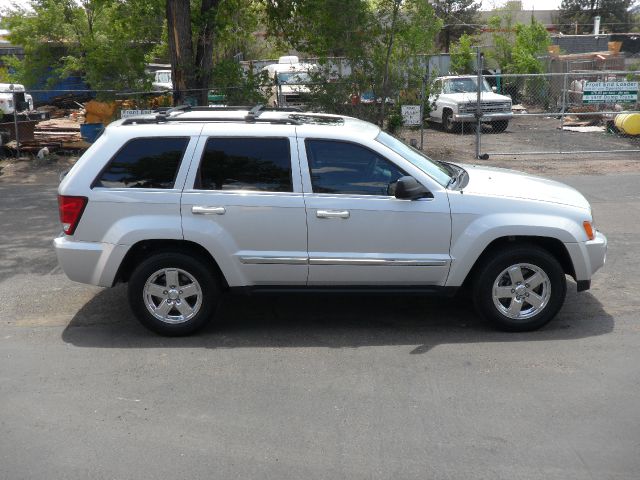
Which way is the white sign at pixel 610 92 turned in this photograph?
toward the camera

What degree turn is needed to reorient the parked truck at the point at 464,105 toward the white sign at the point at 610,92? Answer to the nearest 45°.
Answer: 0° — it already faces it

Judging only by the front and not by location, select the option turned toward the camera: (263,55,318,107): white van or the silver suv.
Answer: the white van

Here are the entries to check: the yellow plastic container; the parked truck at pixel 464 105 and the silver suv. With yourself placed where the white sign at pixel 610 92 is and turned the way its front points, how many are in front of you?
1

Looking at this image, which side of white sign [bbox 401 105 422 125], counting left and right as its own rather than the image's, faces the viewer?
front

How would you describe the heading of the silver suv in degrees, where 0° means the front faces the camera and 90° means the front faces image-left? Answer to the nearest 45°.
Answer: approximately 270°

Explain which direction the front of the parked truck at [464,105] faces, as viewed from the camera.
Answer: facing the viewer and to the right of the viewer

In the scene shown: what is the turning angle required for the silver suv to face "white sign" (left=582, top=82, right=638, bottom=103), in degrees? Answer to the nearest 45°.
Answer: approximately 45° to its left

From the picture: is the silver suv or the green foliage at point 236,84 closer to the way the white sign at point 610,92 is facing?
the silver suv

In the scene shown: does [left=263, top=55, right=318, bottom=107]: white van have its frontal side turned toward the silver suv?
yes

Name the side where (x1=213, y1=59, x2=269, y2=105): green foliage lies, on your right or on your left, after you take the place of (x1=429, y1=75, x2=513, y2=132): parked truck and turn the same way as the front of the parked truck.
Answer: on your right

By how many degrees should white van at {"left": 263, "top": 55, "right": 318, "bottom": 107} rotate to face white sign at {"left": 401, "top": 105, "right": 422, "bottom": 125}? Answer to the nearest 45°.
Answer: approximately 90° to its left

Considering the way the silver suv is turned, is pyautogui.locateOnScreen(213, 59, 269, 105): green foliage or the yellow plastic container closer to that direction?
the yellow plastic container

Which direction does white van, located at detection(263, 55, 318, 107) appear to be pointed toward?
toward the camera

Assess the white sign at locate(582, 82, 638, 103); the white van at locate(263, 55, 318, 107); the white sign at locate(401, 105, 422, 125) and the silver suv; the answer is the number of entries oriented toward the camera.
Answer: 3
